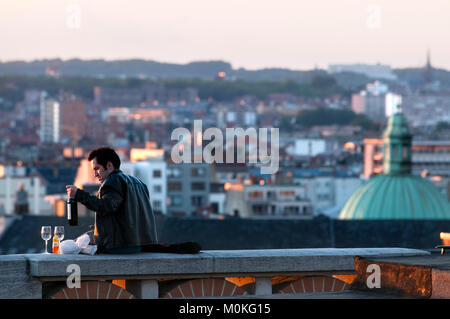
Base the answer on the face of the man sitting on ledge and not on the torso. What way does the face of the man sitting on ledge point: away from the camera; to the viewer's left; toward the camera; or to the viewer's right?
to the viewer's left

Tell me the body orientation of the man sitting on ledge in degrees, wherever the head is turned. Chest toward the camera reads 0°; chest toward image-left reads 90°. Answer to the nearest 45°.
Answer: approximately 135°
